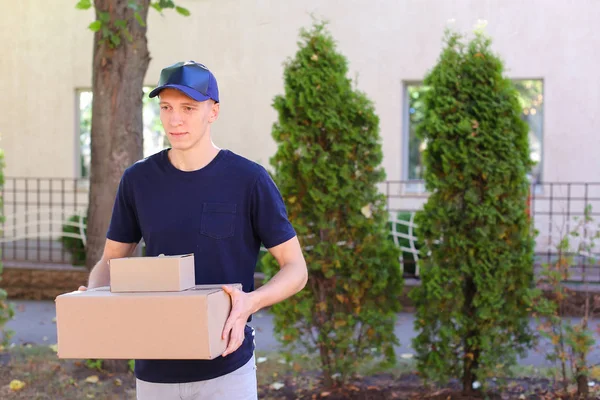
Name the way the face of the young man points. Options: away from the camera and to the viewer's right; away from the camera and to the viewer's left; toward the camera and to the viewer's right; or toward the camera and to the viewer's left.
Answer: toward the camera and to the viewer's left

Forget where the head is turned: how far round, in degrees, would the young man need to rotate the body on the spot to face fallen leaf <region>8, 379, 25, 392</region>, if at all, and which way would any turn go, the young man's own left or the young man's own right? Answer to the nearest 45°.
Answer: approximately 135° to the young man's own right

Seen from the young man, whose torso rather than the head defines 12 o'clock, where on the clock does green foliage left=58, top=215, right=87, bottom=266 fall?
The green foliage is roughly at 4 o'clock from the young man.

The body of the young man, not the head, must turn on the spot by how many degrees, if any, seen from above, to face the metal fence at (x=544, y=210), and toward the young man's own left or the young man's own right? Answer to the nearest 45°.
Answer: approximately 180°

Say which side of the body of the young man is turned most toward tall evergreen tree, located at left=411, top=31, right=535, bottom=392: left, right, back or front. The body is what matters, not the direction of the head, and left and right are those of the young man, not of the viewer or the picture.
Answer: back

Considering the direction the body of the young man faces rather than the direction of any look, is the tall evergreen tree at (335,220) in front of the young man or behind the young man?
behind

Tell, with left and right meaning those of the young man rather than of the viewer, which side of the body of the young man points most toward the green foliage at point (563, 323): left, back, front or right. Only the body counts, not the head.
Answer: back

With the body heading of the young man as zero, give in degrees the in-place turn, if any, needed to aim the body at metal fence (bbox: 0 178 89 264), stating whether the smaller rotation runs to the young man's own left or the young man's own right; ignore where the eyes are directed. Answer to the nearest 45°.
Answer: approximately 135° to the young man's own right

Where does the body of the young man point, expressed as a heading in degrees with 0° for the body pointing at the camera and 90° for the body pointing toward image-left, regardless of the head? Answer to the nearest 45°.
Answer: approximately 45°
